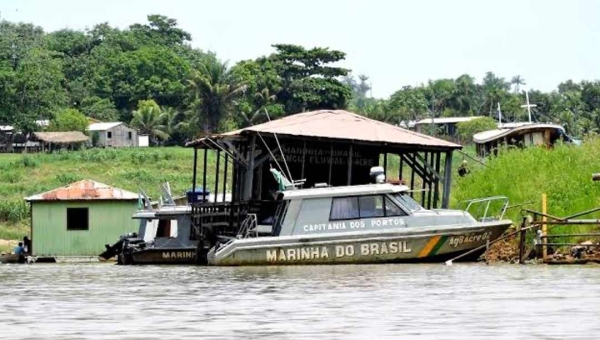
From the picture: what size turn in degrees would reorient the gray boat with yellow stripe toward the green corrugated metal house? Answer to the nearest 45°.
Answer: approximately 135° to its left

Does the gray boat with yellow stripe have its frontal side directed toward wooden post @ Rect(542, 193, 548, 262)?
yes

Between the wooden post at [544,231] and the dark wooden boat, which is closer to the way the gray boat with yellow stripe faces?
the wooden post

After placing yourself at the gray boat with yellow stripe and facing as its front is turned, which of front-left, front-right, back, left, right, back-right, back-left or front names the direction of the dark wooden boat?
back-left

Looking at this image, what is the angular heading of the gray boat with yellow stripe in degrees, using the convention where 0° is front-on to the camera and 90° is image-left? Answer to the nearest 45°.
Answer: approximately 270°
